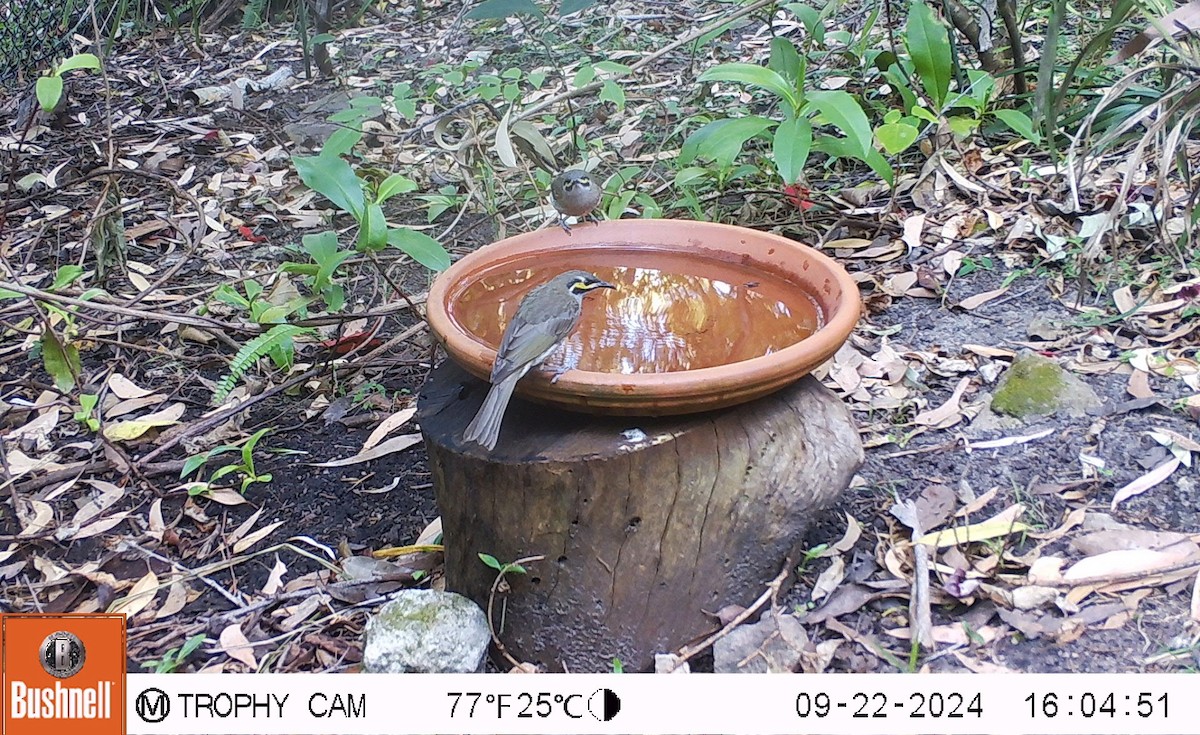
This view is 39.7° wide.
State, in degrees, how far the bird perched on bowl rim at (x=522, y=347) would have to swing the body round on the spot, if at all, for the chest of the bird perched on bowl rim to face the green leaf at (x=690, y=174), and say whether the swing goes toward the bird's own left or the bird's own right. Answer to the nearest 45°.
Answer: approximately 45° to the bird's own left

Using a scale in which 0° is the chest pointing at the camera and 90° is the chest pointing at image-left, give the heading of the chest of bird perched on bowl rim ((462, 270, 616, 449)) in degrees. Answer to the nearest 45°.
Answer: approximately 225°

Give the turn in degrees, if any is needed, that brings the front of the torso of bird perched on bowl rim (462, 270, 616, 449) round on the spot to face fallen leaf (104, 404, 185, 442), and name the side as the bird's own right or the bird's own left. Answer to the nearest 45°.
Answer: approximately 90° to the bird's own left

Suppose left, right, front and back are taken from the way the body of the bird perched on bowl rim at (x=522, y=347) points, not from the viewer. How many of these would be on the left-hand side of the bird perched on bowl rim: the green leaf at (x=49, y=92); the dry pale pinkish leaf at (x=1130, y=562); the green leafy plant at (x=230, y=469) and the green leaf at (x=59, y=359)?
3

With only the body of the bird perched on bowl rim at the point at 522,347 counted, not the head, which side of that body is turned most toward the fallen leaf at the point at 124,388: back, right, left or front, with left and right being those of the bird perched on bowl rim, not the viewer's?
left

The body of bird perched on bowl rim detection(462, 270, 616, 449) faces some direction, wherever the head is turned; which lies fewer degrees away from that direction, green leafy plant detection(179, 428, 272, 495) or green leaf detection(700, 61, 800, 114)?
the green leaf

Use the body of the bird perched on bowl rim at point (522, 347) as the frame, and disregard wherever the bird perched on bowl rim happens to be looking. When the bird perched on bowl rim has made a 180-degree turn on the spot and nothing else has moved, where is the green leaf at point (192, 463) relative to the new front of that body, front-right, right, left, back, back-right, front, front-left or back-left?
right

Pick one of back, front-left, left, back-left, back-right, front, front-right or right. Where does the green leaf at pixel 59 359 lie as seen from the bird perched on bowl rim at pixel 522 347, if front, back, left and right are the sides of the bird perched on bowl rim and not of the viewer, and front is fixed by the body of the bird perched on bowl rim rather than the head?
left

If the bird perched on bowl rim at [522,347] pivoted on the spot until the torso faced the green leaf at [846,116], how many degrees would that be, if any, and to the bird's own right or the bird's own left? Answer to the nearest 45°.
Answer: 0° — it already faces it

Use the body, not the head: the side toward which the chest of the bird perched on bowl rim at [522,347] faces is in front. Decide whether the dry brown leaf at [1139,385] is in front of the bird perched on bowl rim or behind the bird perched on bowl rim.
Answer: in front

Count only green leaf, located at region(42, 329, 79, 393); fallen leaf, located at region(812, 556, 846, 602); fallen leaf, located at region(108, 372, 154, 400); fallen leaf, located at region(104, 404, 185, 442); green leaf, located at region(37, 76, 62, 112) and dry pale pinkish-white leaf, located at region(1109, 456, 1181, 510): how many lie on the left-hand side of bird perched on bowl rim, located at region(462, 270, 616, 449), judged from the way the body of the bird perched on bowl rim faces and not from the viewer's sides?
4
